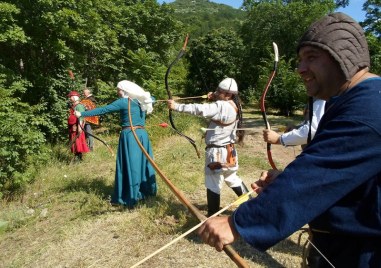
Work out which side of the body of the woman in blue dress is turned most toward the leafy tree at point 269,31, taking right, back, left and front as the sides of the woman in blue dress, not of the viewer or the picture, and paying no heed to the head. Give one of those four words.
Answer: front

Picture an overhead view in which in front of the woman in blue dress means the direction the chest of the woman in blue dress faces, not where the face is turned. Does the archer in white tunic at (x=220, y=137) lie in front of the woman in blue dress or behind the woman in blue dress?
behind

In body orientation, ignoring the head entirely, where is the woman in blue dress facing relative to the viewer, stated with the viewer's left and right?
facing away from the viewer and to the left of the viewer

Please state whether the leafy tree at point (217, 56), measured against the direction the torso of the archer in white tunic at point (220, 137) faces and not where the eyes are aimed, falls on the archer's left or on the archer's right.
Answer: on the archer's right

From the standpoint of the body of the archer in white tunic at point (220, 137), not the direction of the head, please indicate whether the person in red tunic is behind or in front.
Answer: in front

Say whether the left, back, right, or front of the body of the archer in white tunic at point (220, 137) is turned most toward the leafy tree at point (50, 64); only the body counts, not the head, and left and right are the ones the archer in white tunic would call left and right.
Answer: front

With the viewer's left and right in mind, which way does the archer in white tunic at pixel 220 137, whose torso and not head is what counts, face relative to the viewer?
facing away from the viewer and to the left of the viewer

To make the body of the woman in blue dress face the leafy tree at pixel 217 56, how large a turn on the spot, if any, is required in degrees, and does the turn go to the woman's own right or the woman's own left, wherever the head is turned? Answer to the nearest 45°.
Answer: approximately 45° to the woman's own right

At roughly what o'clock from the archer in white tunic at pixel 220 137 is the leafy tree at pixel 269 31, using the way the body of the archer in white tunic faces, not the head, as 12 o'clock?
The leafy tree is roughly at 2 o'clock from the archer in white tunic.

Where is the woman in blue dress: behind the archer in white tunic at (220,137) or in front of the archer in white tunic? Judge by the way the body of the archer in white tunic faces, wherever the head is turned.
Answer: in front
